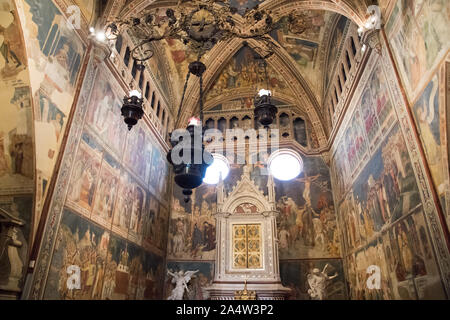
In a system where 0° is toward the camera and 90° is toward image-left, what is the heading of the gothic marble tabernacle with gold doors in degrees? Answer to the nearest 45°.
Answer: approximately 0°
